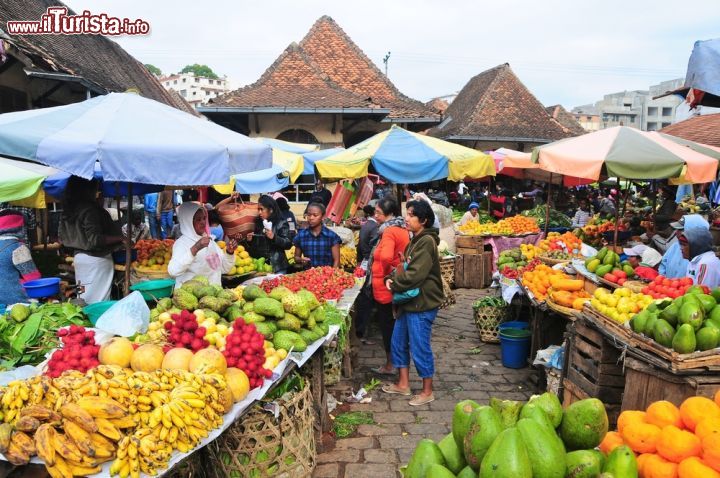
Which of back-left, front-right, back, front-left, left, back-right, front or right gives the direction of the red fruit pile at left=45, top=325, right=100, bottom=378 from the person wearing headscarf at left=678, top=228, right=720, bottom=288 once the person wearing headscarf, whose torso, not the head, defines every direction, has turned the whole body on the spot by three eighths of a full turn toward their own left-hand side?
right

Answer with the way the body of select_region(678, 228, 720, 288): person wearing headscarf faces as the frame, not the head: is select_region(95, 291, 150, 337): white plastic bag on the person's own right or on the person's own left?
on the person's own left

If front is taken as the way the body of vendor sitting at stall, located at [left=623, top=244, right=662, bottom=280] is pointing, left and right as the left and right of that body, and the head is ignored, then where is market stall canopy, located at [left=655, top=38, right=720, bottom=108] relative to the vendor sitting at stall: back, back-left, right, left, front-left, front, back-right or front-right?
left

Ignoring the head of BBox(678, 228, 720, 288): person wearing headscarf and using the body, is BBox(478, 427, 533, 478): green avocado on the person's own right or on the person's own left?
on the person's own left

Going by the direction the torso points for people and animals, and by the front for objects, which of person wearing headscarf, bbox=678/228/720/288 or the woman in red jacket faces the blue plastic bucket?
the person wearing headscarf

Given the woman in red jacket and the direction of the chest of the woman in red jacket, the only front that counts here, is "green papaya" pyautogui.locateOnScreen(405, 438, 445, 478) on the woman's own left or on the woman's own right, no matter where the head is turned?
on the woman's own left

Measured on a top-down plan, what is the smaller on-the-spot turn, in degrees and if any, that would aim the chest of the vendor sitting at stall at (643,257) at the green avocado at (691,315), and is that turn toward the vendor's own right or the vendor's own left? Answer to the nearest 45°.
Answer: approximately 90° to the vendor's own left

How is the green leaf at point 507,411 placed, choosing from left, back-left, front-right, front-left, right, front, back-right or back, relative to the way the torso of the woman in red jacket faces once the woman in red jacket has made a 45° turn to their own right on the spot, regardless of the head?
back-left

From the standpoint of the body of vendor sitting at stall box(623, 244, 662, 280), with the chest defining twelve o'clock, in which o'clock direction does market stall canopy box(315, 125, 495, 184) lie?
The market stall canopy is roughly at 12 o'clock from the vendor sitting at stall.

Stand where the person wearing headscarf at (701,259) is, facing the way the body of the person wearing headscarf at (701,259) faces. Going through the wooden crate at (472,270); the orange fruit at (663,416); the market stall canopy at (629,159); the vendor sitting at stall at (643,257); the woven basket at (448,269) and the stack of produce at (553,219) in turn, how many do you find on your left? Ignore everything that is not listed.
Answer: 1

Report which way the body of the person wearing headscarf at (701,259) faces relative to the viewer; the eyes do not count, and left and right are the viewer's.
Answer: facing to the left of the viewer

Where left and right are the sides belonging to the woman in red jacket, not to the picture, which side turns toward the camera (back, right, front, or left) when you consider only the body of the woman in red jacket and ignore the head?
left

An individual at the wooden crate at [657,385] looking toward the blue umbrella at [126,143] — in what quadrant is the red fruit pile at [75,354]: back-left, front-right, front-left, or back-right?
front-left

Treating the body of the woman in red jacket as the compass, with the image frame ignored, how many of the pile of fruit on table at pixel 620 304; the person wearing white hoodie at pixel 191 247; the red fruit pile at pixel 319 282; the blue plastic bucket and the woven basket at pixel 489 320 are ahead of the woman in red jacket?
2

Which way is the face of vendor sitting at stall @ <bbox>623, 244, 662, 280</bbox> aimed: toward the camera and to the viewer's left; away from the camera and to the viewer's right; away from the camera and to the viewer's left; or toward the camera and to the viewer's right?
toward the camera and to the viewer's left

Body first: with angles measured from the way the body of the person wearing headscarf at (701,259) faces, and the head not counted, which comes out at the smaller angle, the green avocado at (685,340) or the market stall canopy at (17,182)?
the market stall canopy

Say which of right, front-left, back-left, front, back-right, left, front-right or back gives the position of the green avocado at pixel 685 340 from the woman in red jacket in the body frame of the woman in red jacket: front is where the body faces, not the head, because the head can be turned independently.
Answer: back-left

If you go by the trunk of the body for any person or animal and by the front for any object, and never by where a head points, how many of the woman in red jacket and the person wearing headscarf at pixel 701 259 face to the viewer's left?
2

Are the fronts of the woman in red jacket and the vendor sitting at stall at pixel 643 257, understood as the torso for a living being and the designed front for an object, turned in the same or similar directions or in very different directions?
same or similar directions

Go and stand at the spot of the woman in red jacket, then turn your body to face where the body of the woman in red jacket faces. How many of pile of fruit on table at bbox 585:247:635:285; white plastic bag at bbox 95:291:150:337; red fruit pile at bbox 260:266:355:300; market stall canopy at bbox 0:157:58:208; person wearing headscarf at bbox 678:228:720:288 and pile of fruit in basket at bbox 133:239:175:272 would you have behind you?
2
